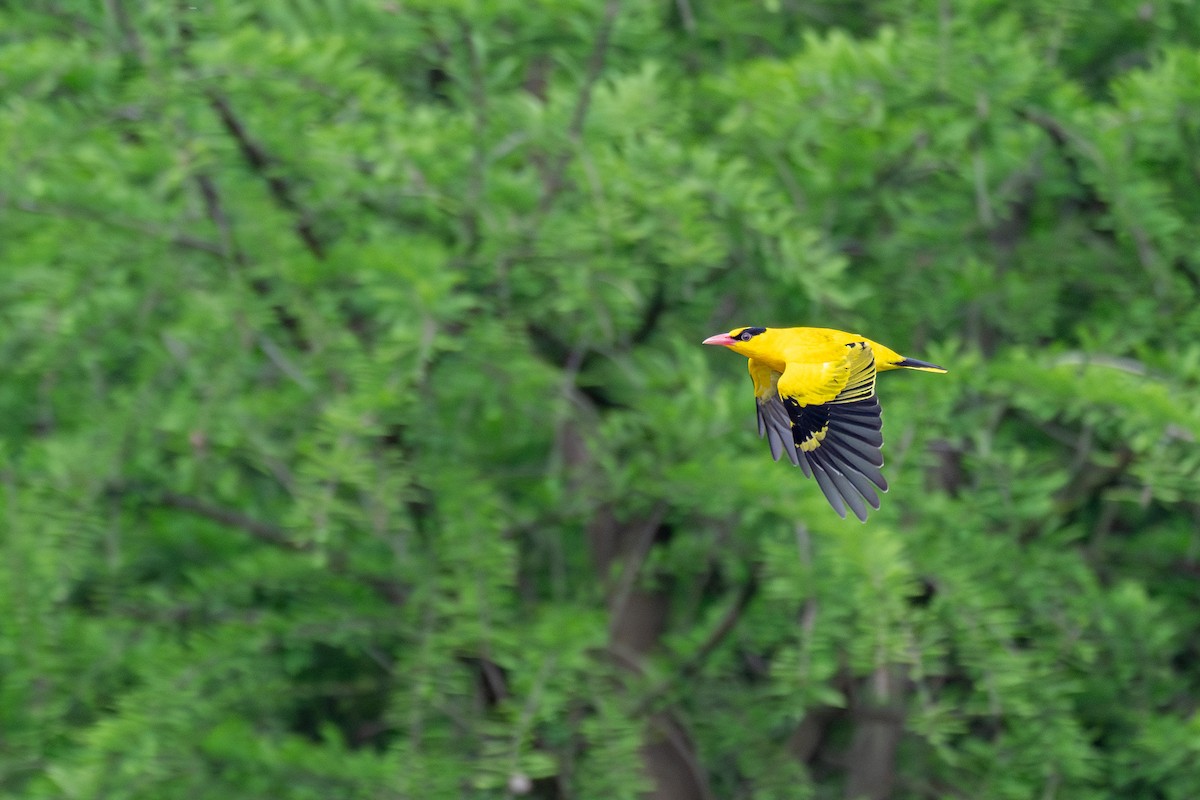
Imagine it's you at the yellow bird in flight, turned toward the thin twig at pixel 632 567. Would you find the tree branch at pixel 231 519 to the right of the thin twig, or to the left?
left

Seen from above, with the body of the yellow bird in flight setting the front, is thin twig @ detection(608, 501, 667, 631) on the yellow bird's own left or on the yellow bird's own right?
on the yellow bird's own right

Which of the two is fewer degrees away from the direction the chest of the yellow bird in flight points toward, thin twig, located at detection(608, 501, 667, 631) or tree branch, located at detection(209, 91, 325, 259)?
the tree branch

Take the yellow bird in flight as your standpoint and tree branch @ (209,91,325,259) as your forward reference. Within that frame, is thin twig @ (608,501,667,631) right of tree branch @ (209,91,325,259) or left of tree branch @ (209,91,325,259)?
right

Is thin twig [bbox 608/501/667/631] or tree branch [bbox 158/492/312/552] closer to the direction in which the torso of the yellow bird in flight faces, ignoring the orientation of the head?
the tree branch

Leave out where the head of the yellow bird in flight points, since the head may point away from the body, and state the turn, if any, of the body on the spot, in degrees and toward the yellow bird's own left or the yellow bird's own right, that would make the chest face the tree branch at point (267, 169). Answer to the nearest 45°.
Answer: approximately 45° to the yellow bird's own right

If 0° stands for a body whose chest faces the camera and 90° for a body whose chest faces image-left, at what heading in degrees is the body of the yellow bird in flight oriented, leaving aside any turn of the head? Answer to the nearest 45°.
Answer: approximately 90°

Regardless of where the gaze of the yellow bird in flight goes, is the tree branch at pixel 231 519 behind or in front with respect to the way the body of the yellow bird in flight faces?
in front
